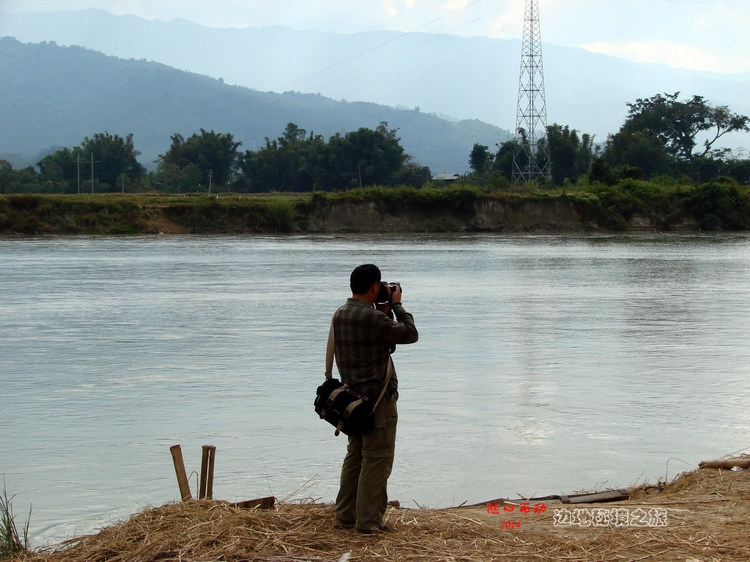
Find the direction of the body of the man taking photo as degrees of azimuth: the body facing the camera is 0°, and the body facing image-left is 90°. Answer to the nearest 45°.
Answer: approximately 225°

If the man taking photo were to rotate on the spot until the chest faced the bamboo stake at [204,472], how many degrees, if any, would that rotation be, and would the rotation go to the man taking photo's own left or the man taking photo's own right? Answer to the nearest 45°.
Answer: approximately 90° to the man taking photo's own left

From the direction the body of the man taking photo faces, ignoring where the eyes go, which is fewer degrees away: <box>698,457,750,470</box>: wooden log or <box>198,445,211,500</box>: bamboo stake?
the wooden log
